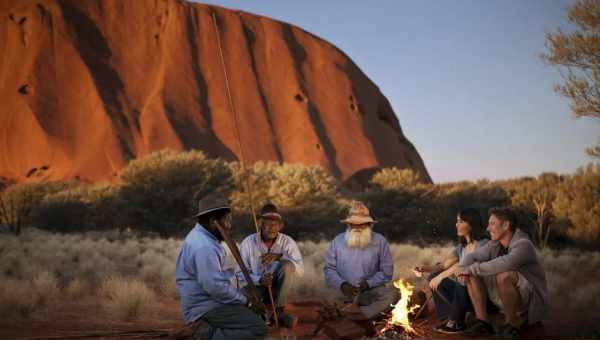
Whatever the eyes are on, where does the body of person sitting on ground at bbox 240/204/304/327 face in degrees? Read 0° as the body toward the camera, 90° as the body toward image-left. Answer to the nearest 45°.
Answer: approximately 0°

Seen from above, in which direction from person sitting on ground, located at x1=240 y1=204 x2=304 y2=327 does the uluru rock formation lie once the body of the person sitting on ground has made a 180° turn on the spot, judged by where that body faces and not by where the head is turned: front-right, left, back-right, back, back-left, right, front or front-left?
front

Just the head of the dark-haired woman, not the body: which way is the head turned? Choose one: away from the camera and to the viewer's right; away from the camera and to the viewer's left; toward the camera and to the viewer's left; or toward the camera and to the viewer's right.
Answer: toward the camera and to the viewer's left

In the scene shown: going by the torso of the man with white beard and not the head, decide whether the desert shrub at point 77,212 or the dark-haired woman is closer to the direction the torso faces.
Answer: the dark-haired woman

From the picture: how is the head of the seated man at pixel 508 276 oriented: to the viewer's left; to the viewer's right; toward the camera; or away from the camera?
to the viewer's left

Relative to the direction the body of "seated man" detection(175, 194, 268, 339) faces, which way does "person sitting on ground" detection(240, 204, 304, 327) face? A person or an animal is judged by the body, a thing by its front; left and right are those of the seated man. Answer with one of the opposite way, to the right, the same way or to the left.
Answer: to the right

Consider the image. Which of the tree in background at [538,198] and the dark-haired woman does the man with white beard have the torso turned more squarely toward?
the dark-haired woman

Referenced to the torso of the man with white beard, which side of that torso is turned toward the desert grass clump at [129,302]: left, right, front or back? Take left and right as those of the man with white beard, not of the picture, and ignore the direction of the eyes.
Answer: right

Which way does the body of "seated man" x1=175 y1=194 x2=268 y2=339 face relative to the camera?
to the viewer's right

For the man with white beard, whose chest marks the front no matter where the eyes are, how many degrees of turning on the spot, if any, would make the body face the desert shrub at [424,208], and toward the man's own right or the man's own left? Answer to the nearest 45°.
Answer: approximately 180°

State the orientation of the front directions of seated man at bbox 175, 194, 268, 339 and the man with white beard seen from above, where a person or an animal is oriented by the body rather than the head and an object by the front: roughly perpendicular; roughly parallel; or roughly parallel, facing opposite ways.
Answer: roughly perpendicular

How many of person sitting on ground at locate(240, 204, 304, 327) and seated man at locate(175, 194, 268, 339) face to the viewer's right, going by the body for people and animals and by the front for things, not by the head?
1
